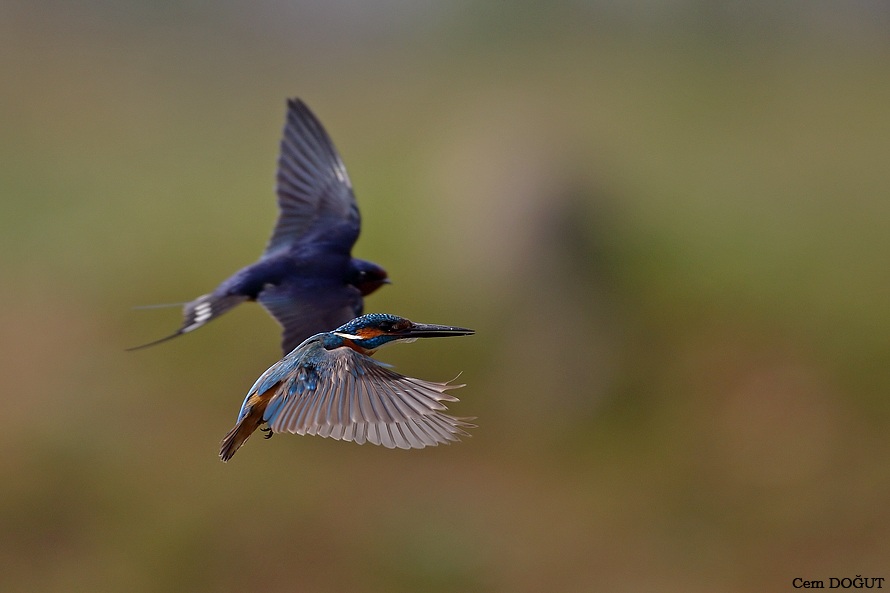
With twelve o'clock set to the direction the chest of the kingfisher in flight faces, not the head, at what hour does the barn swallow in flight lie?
The barn swallow in flight is roughly at 9 o'clock from the kingfisher in flight.

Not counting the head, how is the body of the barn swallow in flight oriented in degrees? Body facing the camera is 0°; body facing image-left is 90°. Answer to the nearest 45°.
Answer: approximately 270°

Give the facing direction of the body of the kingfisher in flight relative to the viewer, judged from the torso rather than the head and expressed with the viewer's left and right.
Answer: facing to the right of the viewer

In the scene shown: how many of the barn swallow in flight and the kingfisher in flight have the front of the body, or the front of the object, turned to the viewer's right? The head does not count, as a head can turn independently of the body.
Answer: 2

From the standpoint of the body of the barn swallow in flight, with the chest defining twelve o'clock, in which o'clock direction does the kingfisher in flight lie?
The kingfisher in flight is roughly at 3 o'clock from the barn swallow in flight.
